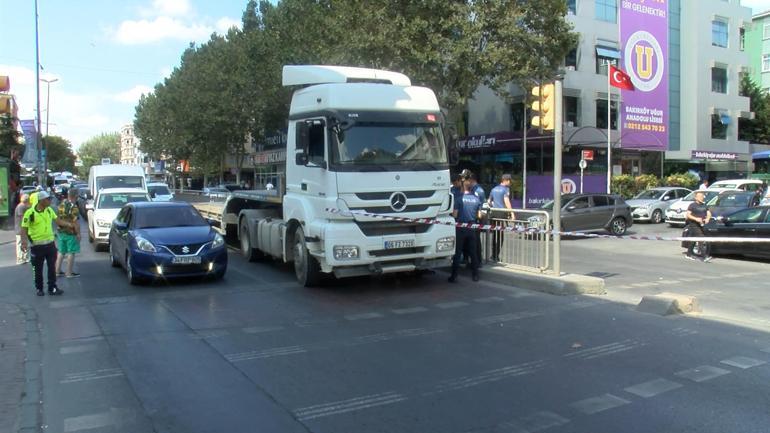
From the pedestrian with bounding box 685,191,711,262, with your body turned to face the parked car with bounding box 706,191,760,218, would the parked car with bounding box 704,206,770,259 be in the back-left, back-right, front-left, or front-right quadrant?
front-right

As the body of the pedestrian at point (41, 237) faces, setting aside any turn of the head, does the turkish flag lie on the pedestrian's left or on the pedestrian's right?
on the pedestrian's left

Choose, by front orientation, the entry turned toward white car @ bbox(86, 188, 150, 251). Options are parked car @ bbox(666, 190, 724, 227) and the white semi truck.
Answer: parked car @ bbox(666, 190, 724, 227)

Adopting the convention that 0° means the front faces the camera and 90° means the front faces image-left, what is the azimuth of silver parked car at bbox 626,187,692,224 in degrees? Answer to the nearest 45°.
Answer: approximately 45°

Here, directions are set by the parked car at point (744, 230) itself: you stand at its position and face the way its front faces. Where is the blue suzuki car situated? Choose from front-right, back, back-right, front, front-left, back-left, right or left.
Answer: front-left

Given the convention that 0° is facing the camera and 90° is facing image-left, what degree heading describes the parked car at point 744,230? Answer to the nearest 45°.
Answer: approximately 90°

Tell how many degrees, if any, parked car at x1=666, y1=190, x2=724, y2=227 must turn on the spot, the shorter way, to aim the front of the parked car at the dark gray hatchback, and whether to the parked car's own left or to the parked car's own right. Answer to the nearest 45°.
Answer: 0° — it already faces it

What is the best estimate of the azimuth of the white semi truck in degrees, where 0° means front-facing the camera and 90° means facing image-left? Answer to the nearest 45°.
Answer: approximately 315°

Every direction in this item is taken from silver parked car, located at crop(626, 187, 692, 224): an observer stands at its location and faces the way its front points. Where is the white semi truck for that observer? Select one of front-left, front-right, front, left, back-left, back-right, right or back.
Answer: front-left

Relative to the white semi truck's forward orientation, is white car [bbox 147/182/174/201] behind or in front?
behind

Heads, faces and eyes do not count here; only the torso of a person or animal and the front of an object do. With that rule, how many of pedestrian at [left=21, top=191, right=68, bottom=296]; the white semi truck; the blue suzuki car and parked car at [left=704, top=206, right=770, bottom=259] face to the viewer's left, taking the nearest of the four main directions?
1
